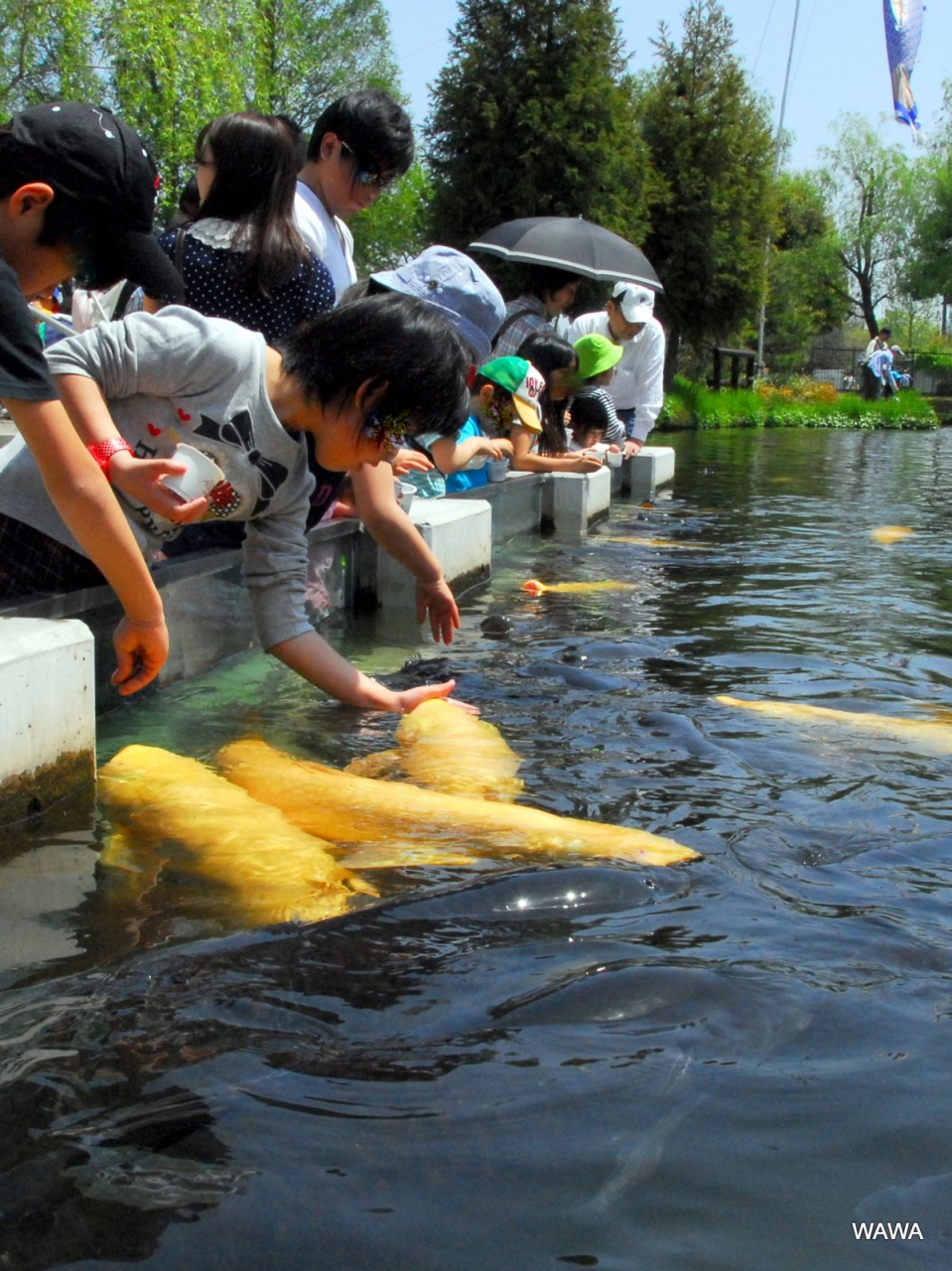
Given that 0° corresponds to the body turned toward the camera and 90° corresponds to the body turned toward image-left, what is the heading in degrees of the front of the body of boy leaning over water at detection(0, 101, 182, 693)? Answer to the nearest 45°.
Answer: approximately 270°

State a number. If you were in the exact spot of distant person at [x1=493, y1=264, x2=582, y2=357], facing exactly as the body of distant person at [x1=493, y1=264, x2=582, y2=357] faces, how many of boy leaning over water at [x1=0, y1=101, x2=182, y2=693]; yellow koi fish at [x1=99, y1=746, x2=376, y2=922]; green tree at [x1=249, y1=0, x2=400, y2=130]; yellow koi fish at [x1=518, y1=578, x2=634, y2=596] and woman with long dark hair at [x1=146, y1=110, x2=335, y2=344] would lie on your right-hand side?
4
